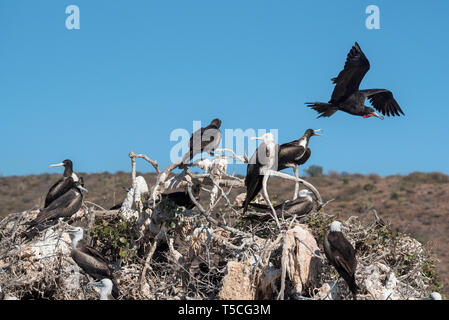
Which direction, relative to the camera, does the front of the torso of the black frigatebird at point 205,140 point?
to the viewer's right

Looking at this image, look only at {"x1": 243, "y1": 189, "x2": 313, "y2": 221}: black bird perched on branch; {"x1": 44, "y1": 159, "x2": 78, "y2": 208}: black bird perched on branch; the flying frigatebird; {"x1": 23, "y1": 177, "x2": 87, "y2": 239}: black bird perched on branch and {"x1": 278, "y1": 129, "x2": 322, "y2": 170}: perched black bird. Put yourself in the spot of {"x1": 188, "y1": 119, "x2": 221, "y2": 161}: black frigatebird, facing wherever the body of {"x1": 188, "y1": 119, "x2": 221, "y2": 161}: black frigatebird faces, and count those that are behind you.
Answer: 2

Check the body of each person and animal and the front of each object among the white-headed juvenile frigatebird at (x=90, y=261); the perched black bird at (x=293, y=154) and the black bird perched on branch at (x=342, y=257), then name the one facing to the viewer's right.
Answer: the perched black bird

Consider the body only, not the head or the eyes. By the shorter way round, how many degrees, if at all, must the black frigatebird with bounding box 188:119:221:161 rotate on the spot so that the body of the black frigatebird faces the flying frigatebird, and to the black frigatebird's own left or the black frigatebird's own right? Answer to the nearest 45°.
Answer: approximately 45° to the black frigatebird's own left

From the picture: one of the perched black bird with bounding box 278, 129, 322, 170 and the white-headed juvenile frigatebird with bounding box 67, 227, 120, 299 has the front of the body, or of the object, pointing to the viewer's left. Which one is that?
the white-headed juvenile frigatebird

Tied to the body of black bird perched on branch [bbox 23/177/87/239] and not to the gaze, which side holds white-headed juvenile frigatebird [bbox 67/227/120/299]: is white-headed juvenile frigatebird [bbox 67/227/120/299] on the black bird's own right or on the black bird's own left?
on the black bird's own right

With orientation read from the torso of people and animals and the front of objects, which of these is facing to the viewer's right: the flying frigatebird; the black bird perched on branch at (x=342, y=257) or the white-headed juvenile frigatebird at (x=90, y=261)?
the flying frigatebird

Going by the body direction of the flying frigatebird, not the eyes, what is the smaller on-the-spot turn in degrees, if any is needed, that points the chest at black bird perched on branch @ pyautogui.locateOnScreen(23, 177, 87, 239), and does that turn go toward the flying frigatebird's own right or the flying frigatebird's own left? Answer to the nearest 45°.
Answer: approximately 135° to the flying frigatebird's own right

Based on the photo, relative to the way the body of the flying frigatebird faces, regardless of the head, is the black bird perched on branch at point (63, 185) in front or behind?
behind

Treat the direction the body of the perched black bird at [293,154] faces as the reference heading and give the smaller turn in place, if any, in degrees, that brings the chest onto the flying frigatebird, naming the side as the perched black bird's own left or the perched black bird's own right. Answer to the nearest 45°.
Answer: approximately 45° to the perched black bird's own left

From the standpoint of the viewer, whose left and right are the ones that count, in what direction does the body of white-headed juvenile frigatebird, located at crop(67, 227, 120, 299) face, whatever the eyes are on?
facing to the left of the viewer

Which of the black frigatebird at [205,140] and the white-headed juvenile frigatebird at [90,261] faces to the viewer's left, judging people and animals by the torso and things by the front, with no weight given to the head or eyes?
the white-headed juvenile frigatebird

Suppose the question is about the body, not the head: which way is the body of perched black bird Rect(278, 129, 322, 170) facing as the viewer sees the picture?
to the viewer's right

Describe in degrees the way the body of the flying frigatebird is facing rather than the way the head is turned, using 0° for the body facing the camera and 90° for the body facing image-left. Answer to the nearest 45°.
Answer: approximately 270°
